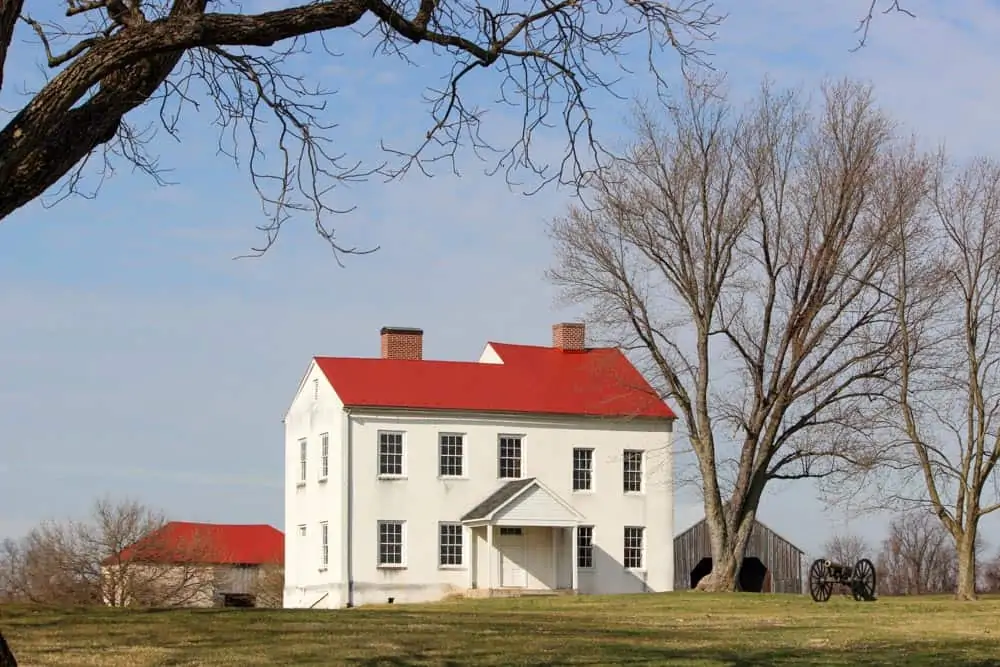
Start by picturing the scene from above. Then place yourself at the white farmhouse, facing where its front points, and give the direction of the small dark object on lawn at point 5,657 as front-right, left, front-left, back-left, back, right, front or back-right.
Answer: front-right

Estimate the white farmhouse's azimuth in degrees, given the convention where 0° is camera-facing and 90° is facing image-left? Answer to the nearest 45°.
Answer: approximately 315°

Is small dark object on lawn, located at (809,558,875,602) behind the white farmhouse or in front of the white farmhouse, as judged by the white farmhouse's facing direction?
in front
